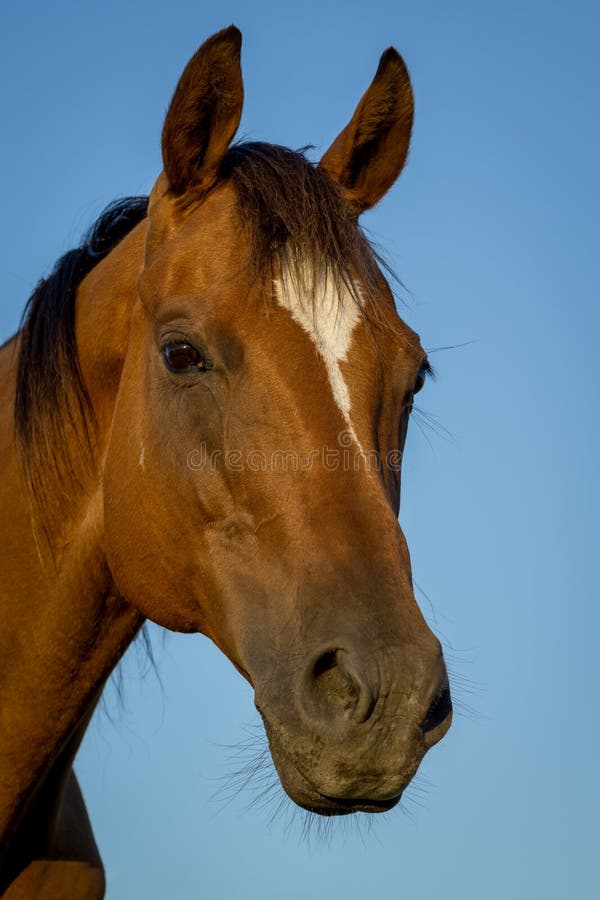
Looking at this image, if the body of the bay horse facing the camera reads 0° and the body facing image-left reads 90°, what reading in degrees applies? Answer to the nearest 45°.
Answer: approximately 315°
